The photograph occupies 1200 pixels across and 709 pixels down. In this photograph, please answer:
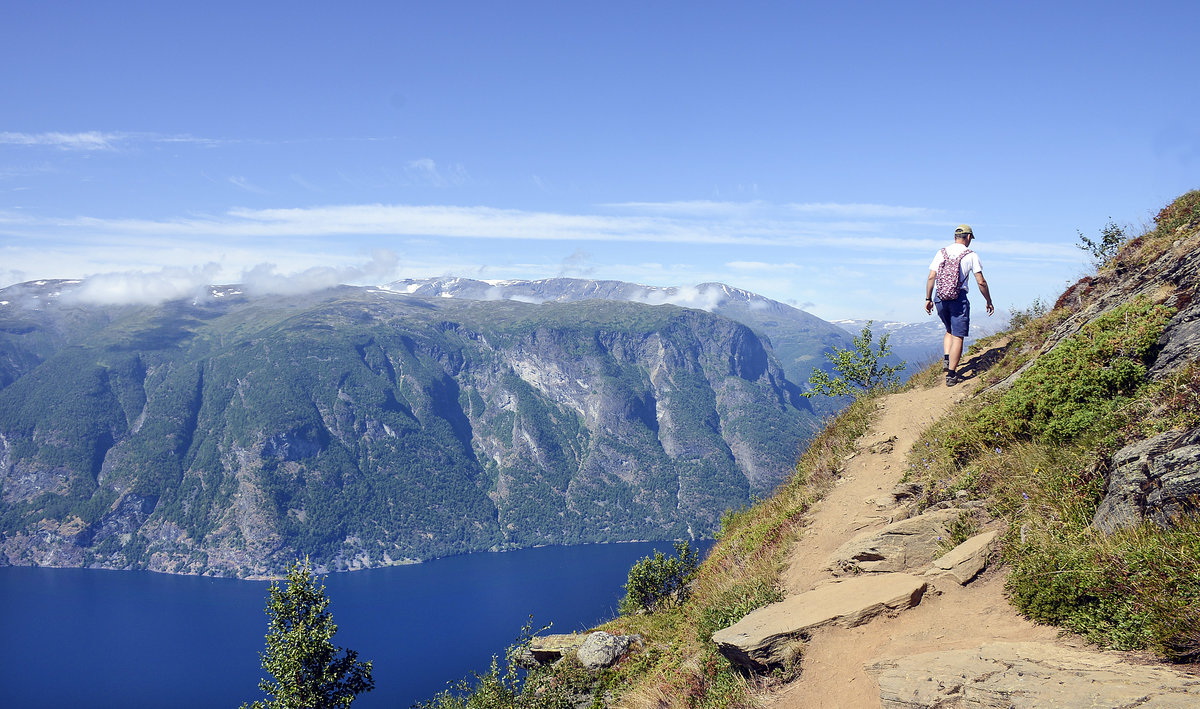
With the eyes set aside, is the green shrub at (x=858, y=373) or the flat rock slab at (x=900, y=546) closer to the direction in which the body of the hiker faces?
the green shrub

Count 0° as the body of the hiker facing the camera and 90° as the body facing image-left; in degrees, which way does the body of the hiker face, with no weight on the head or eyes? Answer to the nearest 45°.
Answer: approximately 225°

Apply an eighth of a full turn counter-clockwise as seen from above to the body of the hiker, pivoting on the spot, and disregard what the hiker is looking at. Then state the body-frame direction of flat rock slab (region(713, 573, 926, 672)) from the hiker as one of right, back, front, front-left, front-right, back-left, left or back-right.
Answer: back

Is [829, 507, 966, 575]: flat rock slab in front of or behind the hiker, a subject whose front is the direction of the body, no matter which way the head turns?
behind

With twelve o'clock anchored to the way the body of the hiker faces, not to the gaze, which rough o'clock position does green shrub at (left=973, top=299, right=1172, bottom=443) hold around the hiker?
The green shrub is roughly at 4 o'clock from the hiker.

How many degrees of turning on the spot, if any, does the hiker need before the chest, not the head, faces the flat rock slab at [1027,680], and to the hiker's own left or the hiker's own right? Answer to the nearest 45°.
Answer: approximately 135° to the hiker's own right

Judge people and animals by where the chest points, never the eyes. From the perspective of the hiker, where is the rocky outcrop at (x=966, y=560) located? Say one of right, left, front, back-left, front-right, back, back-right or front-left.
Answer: back-right
